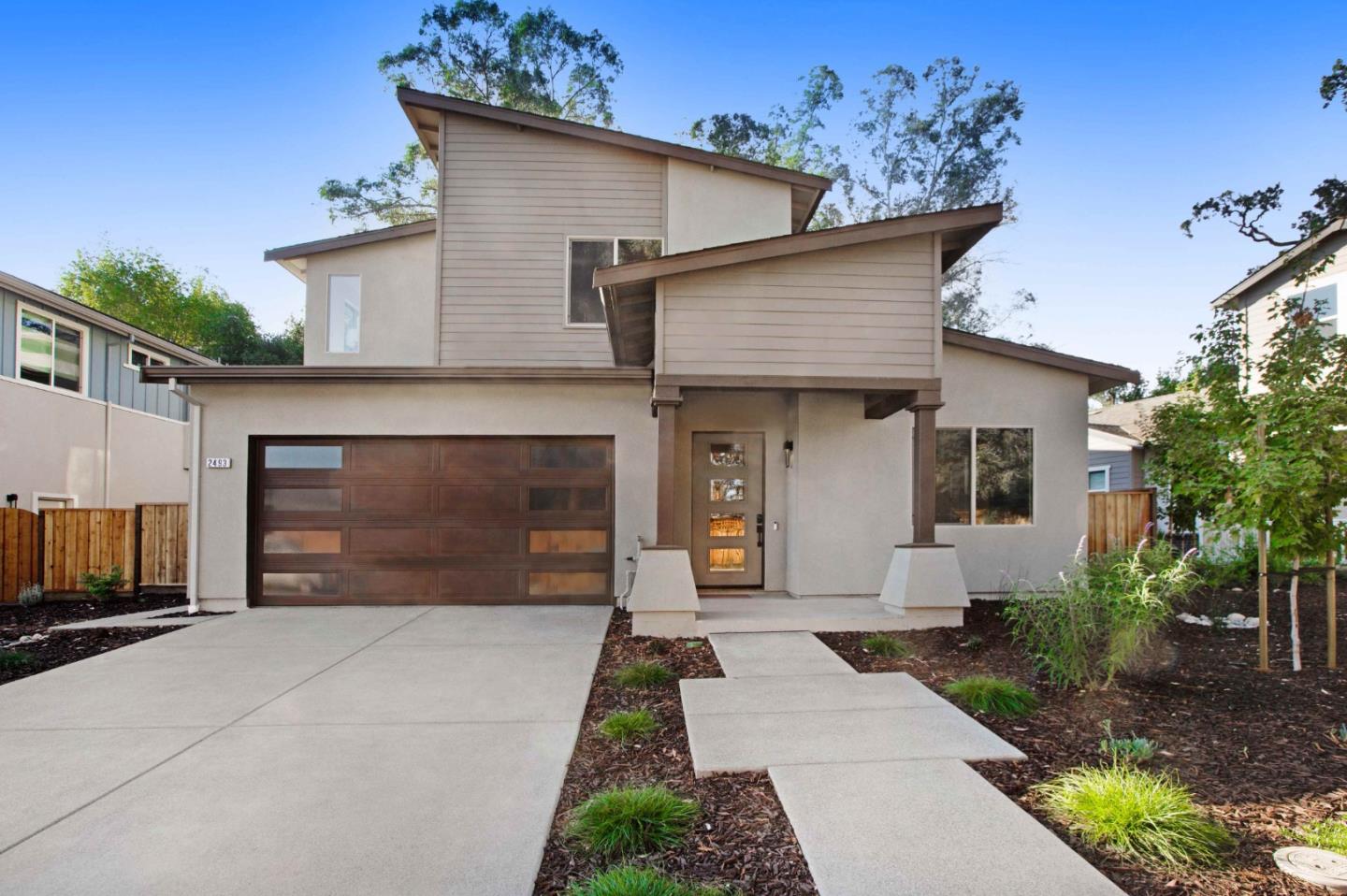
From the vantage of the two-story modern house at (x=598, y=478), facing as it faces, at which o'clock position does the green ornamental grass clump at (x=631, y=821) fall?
The green ornamental grass clump is roughly at 12 o'clock from the two-story modern house.

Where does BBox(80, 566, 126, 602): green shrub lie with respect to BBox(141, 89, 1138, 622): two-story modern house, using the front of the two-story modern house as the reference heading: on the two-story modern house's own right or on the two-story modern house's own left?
on the two-story modern house's own right

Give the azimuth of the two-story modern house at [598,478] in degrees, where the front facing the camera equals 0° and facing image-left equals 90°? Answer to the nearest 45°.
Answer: approximately 0°

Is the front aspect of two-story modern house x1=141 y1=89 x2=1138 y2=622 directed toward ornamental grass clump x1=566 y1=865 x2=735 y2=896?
yes

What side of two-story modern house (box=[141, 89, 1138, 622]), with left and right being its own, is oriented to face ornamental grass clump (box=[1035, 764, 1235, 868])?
front

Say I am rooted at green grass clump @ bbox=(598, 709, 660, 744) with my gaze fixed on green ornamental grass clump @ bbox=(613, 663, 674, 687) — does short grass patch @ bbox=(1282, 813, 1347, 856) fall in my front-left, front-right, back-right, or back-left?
back-right

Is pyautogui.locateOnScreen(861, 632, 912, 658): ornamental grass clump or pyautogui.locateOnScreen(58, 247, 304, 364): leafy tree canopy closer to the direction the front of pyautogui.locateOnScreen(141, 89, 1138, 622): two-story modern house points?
the ornamental grass clump

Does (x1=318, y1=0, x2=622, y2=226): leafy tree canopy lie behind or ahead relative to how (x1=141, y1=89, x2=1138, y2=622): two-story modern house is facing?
behind

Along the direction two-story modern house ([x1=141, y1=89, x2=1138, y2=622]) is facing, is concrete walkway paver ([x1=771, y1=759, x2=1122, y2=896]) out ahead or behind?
ahead

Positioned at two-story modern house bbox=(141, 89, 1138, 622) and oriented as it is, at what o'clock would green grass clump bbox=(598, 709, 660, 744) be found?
The green grass clump is roughly at 12 o'clock from the two-story modern house.

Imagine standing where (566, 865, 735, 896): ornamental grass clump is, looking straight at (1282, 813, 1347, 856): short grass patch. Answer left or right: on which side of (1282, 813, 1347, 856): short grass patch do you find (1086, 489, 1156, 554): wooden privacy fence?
left

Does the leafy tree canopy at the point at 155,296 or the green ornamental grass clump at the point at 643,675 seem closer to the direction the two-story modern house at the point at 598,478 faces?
the green ornamental grass clump

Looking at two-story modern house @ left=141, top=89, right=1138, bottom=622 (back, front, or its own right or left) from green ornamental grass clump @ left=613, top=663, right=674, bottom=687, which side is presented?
front
